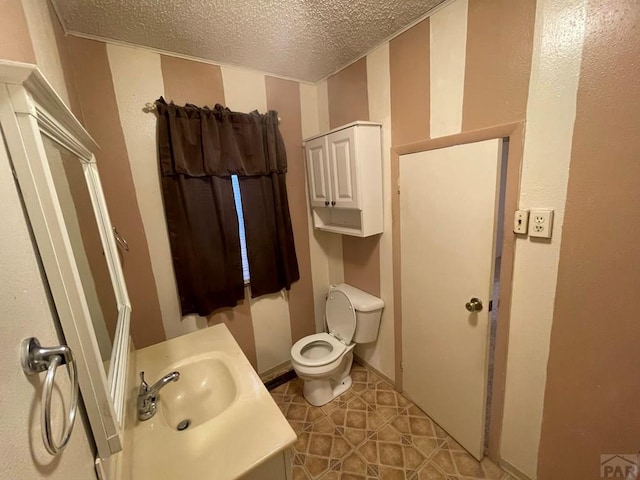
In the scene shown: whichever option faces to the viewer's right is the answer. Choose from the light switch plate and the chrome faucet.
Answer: the chrome faucet

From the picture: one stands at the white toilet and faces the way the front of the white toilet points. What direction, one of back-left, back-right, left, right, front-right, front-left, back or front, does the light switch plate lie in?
left

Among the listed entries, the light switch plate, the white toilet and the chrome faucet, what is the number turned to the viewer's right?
1

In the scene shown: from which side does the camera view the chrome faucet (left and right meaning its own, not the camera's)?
right

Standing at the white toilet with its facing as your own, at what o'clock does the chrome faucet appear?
The chrome faucet is roughly at 12 o'clock from the white toilet.

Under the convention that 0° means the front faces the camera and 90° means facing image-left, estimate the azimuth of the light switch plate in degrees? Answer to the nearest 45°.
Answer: approximately 45°

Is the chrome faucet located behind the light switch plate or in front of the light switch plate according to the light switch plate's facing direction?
in front
